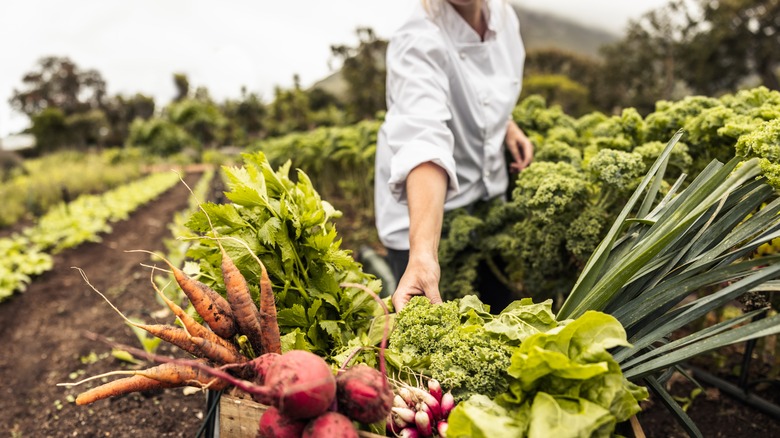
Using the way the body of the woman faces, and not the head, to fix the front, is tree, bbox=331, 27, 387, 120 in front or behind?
behind

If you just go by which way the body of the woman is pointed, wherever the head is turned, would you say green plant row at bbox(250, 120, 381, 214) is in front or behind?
behind

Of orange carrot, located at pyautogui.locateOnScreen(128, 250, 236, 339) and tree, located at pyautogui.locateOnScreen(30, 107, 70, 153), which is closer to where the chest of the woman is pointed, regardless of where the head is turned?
the orange carrot

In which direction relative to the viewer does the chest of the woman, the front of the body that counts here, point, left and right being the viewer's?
facing the viewer and to the right of the viewer

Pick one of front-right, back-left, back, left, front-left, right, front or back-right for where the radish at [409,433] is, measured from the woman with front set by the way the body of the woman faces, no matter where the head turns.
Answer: front-right

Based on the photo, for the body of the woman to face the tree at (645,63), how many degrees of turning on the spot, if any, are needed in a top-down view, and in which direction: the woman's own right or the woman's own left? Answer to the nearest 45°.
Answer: approximately 135° to the woman's own left

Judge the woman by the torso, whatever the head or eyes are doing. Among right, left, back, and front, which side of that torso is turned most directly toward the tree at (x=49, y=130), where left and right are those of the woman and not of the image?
back

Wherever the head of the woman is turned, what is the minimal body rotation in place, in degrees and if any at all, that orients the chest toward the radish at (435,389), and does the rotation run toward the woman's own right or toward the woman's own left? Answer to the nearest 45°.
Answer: approximately 45° to the woman's own right

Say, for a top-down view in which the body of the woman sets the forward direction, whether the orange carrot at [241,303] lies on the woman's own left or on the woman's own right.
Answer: on the woman's own right

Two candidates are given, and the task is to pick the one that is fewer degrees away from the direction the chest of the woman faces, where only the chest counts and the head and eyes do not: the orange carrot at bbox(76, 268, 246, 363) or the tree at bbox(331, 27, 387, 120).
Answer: the orange carrot

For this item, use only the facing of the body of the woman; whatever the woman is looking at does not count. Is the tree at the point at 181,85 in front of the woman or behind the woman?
behind

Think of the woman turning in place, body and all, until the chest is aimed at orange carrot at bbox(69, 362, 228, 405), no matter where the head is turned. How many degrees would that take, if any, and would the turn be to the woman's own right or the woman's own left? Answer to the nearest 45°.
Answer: approximately 90° to the woman's own right

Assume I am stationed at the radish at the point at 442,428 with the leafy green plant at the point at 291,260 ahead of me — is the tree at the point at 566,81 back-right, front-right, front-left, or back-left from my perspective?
front-right
